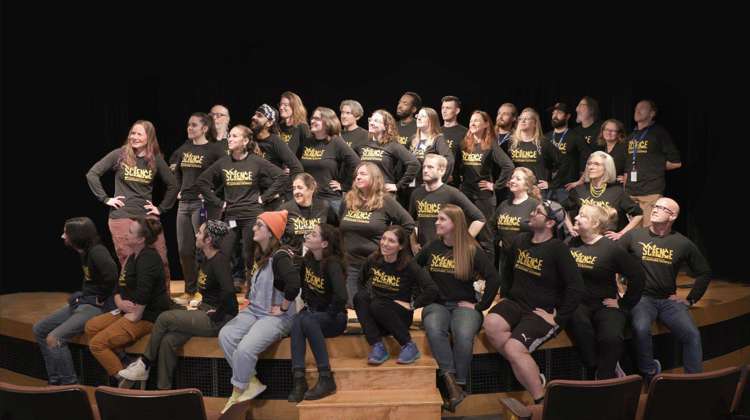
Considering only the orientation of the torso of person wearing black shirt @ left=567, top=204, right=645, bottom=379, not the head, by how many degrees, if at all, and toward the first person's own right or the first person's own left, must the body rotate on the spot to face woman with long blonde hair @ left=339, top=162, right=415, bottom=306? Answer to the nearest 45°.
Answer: approximately 45° to the first person's own right

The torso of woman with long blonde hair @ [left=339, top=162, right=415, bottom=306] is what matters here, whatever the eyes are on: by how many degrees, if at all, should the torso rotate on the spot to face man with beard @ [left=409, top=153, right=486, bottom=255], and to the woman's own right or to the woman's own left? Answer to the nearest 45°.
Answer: approximately 135° to the woman's own left

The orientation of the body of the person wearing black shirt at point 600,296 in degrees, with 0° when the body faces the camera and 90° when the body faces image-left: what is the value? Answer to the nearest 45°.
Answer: approximately 45°

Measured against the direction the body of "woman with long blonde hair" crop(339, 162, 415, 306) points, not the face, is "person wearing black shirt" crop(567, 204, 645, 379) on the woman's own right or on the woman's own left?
on the woman's own left

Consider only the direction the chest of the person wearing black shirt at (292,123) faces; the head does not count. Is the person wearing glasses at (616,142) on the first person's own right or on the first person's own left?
on the first person's own left

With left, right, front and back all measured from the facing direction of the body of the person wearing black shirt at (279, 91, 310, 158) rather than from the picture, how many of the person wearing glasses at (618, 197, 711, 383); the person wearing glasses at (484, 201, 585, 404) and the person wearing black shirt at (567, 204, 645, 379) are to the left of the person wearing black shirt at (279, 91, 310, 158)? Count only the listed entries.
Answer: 3

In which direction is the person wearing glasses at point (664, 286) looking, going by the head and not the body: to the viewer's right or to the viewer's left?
to the viewer's left

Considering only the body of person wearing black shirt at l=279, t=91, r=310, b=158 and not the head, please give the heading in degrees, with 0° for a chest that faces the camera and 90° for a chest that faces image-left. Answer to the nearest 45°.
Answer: approximately 45°
